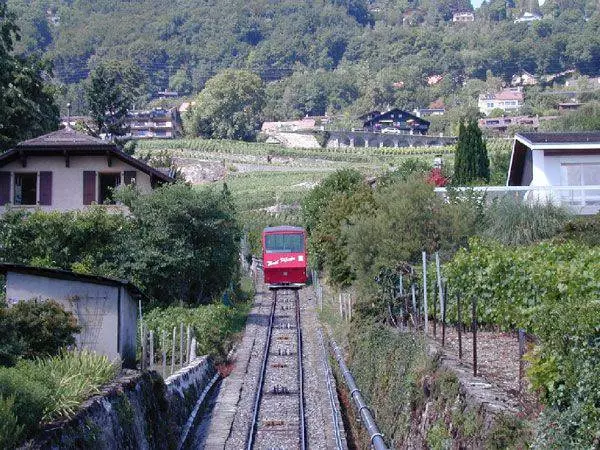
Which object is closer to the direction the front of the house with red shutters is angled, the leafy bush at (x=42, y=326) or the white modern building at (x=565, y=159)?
the leafy bush

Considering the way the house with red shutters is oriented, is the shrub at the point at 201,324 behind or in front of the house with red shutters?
in front

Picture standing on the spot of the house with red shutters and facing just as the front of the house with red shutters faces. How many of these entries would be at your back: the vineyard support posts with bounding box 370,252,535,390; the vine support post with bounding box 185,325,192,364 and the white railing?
0

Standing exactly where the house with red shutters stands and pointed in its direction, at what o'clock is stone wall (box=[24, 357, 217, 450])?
The stone wall is roughly at 12 o'clock from the house with red shutters.

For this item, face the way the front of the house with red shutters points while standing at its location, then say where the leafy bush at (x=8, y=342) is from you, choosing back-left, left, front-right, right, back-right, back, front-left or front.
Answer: front

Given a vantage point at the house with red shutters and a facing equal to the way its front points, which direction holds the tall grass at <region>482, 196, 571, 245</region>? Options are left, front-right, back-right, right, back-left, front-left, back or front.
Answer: front-left

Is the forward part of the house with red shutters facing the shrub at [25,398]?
yes

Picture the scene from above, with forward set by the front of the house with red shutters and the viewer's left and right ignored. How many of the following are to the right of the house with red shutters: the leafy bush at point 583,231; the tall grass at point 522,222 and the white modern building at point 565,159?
0

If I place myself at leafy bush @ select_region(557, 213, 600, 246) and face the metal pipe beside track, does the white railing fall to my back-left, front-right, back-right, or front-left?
back-right

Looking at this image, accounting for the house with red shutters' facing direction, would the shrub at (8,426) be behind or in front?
in front

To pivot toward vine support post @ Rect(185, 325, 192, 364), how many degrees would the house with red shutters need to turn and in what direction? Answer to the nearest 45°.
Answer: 0° — it already faces it

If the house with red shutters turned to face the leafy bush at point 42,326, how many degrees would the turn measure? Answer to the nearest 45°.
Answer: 0° — it already faces it

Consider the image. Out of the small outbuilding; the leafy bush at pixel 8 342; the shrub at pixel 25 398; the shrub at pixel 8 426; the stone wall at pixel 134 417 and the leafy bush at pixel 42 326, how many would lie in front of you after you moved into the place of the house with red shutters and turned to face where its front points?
6

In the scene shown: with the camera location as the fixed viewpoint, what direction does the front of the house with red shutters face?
facing the viewer

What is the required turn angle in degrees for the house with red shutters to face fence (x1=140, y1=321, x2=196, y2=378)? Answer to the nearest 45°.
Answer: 0° — it already faces it
